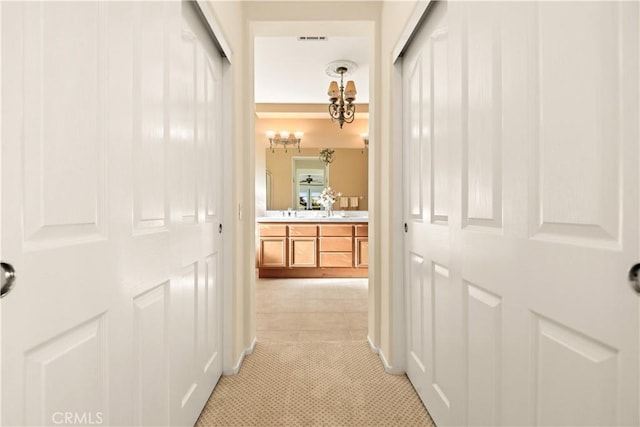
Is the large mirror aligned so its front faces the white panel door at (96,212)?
yes

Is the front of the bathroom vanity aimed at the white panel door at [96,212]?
yes

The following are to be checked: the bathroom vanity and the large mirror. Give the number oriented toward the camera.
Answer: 2

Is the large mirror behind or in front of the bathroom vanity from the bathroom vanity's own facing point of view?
behind

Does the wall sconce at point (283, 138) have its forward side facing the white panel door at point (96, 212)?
yes
